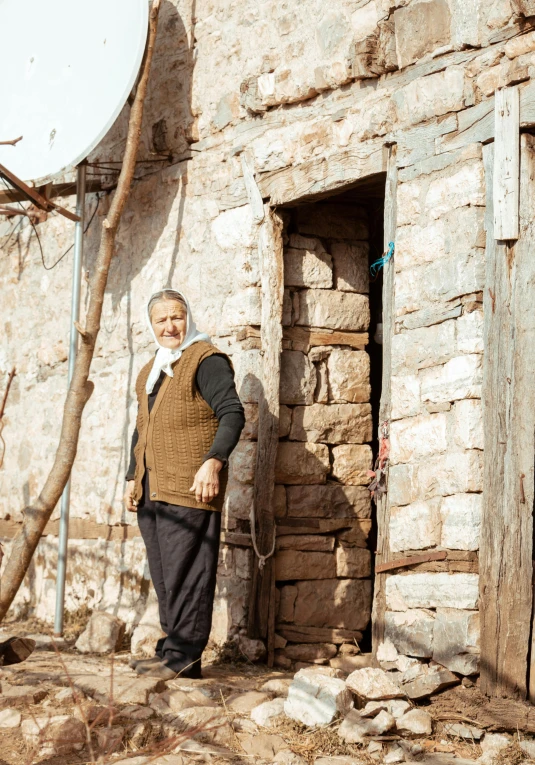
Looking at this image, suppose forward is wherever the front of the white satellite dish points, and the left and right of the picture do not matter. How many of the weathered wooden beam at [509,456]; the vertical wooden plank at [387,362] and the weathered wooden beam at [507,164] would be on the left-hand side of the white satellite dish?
3

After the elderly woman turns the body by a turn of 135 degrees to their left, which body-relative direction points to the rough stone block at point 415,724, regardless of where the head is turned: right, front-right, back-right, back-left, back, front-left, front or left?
front-right

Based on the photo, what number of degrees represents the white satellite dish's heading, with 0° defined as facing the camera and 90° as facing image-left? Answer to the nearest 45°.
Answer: approximately 45°

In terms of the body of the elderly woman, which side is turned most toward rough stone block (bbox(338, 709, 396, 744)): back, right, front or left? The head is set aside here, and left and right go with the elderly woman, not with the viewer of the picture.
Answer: left

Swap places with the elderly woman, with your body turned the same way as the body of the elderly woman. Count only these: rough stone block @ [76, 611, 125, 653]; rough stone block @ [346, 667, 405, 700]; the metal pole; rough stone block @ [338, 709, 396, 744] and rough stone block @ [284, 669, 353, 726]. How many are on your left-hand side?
3
